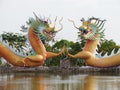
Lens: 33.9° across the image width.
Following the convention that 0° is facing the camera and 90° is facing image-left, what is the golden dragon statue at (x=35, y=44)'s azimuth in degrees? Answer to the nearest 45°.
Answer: approximately 270°

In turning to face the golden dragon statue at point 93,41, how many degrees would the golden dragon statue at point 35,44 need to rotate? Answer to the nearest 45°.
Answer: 0° — it already faces it
